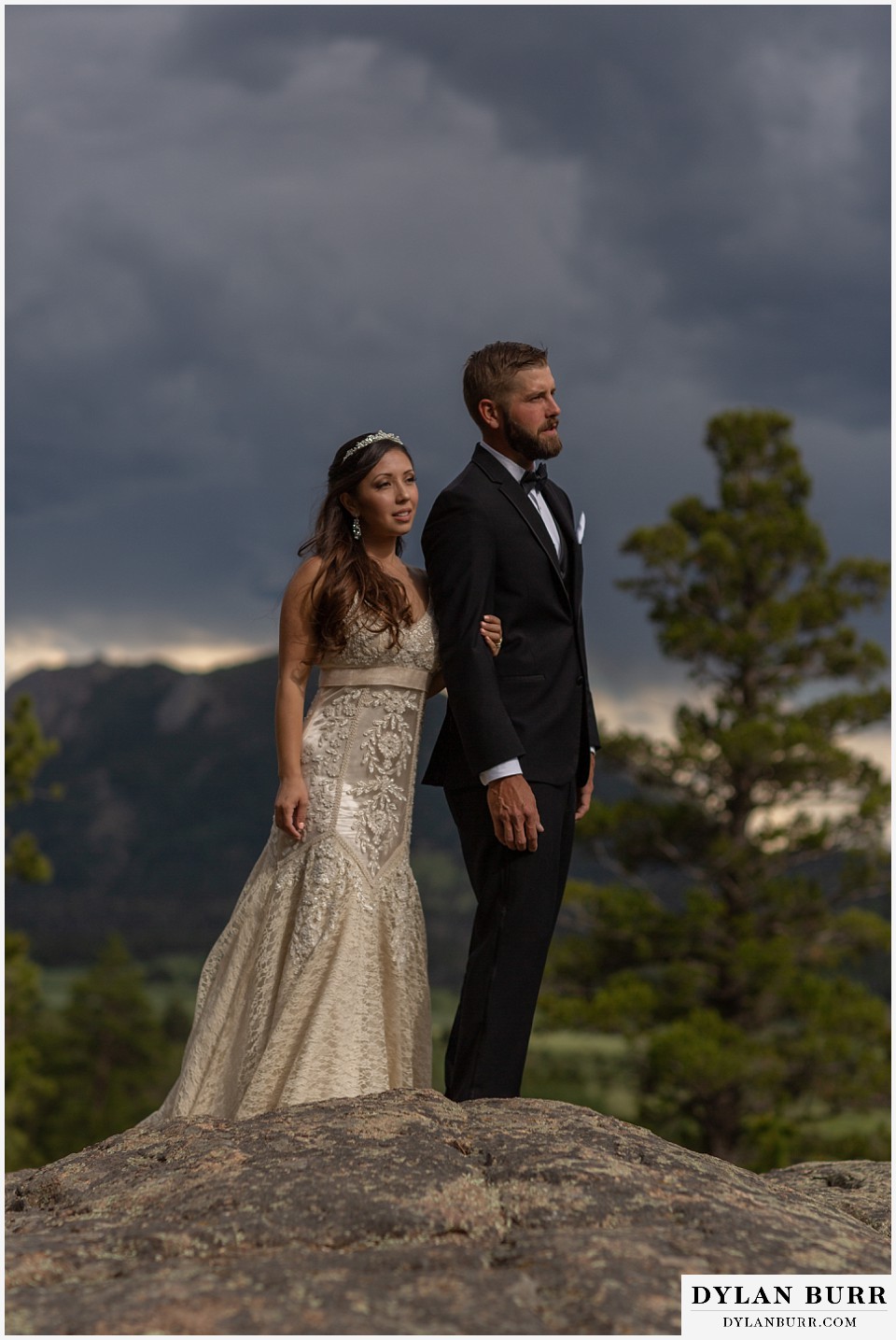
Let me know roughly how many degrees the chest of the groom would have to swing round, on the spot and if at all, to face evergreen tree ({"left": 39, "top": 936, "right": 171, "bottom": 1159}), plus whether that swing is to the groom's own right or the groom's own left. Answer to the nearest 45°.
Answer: approximately 135° to the groom's own left

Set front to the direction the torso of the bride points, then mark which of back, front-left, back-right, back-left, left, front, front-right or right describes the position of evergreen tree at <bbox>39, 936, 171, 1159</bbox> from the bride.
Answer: back-left

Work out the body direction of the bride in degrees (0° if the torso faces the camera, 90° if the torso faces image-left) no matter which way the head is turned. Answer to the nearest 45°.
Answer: approximately 315°

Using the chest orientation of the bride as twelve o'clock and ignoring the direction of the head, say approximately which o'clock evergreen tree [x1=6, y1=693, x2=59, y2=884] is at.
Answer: The evergreen tree is roughly at 7 o'clock from the bride.

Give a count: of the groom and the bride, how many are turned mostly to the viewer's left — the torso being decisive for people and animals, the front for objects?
0

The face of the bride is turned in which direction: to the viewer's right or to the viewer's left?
to the viewer's right
